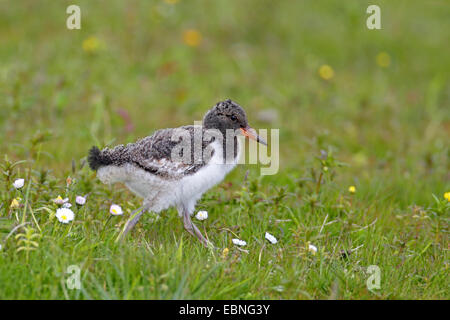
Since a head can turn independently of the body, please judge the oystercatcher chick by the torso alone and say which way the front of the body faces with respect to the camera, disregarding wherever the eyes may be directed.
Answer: to the viewer's right

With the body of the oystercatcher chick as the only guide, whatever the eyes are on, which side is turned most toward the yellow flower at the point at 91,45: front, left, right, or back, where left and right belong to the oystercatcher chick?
left

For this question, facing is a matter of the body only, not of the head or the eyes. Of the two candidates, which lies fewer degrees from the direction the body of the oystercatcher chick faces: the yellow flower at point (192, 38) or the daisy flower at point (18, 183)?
the yellow flower

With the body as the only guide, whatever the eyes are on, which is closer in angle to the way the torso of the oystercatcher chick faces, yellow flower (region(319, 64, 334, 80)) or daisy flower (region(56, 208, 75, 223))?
the yellow flower

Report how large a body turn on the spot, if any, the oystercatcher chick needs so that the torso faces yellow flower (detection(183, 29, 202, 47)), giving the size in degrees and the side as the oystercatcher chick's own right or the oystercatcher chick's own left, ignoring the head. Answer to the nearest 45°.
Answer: approximately 90° to the oystercatcher chick's own left

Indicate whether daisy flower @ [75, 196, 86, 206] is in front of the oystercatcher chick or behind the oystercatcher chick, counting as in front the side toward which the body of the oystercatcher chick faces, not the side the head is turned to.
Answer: behind

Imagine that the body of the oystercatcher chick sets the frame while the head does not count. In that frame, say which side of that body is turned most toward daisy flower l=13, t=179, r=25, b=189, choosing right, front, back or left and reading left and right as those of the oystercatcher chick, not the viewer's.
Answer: back
